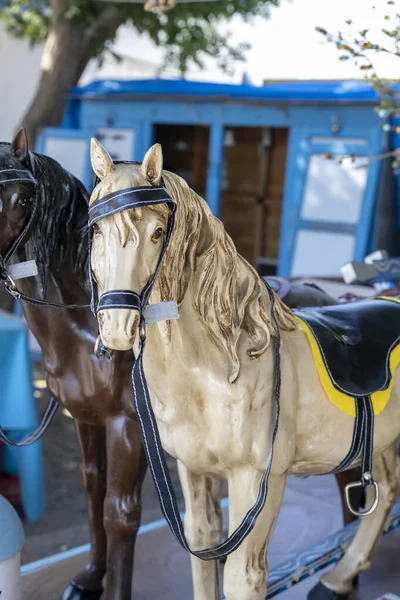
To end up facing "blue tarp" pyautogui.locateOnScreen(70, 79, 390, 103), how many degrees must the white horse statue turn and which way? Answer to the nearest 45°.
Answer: approximately 135° to its right

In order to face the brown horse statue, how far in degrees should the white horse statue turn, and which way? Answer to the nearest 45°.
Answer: approximately 90° to its right

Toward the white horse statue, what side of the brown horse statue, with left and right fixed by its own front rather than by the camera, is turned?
left

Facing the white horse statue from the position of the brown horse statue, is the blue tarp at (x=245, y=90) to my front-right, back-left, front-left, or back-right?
back-left

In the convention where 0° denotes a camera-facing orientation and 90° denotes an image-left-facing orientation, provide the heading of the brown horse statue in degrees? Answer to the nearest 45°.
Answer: approximately 45°

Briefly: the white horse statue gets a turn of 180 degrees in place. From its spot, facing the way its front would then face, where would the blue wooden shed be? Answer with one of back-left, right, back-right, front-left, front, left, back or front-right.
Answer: front-left

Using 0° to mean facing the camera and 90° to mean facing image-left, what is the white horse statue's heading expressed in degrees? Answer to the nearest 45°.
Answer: approximately 45°

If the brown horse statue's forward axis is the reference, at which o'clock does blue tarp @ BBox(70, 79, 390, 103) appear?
The blue tarp is roughly at 5 o'clock from the brown horse statue.

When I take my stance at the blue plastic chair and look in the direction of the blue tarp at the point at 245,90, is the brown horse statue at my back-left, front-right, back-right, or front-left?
back-right
